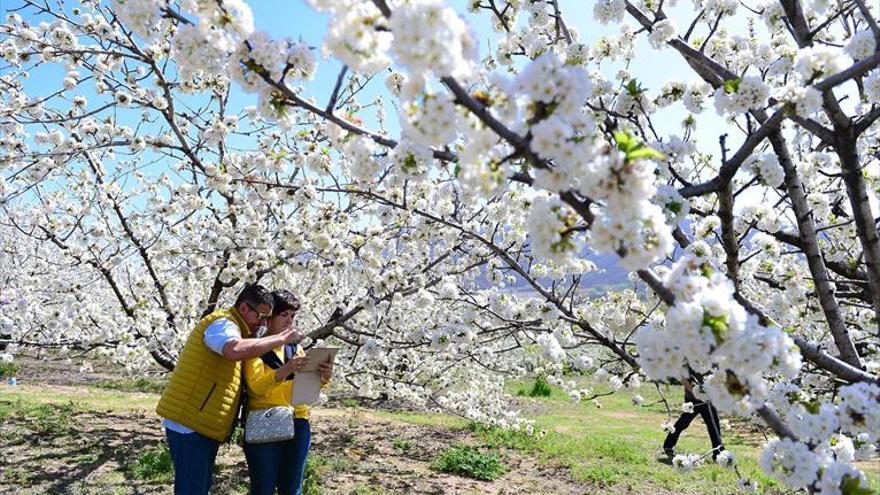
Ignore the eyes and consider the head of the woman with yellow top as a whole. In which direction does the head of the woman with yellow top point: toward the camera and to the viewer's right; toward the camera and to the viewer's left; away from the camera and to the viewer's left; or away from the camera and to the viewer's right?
toward the camera and to the viewer's right

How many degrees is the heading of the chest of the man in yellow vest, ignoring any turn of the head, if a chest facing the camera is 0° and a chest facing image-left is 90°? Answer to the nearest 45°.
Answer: approximately 270°

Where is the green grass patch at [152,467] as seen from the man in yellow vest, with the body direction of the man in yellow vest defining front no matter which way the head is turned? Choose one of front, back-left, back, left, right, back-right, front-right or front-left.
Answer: left

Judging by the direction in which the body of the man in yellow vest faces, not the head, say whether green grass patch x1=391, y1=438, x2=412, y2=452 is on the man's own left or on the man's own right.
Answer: on the man's own left
